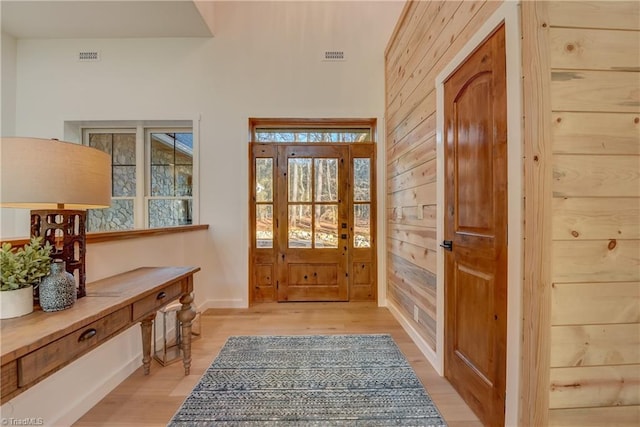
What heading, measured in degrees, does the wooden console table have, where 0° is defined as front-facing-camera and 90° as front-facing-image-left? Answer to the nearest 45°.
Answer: approximately 315°

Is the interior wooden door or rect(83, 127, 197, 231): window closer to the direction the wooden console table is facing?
the interior wooden door

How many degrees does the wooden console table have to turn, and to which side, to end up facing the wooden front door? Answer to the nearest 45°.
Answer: approximately 90° to its left

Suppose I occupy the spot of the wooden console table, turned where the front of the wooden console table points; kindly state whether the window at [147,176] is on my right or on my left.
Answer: on my left
